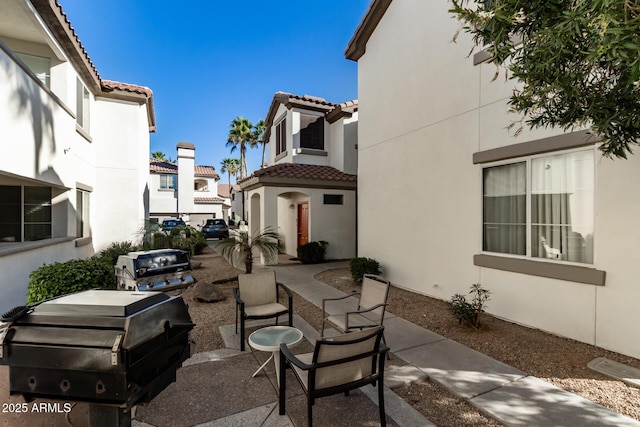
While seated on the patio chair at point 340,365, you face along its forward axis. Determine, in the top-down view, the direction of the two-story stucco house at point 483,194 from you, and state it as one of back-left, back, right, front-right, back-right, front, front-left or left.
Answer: right

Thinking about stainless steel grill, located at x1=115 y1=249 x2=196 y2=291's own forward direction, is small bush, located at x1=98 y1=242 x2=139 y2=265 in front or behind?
behind

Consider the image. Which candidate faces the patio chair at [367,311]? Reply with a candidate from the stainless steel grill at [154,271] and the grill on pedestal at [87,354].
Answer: the stainless steel grill

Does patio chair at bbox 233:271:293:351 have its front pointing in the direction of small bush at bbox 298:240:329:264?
no

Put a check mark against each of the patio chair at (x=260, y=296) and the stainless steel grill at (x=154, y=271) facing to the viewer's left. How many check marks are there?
0

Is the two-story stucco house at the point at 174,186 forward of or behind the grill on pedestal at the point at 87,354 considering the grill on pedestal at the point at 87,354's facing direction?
behind

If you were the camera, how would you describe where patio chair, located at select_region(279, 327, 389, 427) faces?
facing away from the viewer and to the left of the viewer

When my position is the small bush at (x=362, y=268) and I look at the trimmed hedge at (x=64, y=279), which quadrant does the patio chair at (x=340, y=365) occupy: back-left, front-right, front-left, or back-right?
front-left

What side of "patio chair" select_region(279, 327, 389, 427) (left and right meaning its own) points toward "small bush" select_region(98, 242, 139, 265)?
front

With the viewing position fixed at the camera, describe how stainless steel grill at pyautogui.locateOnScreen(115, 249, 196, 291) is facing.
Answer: facing the viewer and to the right of the viewer

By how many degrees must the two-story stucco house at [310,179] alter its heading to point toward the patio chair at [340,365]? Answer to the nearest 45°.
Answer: approximately 45° to its left

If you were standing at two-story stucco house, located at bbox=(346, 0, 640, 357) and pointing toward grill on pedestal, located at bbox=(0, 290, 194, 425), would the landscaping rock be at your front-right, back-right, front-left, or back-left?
front-right

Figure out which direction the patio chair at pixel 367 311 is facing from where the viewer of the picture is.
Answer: facing the viewer and to the left of the viewer

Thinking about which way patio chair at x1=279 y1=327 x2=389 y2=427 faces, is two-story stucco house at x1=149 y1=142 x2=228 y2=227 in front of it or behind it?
in front

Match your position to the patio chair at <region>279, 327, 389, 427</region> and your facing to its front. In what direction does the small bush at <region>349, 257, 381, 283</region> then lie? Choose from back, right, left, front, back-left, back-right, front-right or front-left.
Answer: front-right

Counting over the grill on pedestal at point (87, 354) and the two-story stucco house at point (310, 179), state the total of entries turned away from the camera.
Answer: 0

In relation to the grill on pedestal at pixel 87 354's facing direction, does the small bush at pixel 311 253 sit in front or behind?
behind
